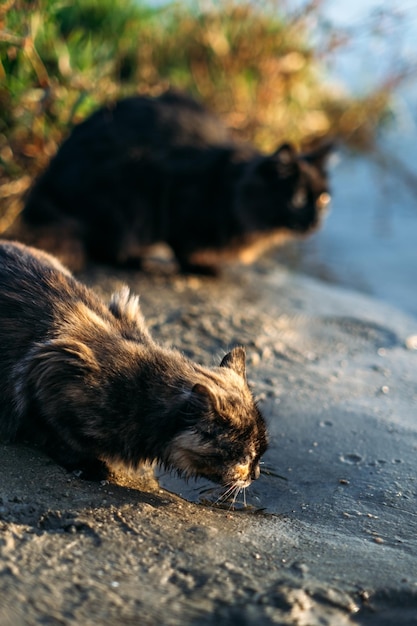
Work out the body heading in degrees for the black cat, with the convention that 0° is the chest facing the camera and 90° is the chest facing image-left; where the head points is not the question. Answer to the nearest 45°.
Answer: approximately 270°
